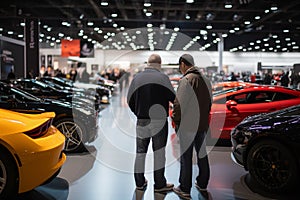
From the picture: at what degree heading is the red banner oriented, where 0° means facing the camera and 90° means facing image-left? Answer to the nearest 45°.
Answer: approximately 0°

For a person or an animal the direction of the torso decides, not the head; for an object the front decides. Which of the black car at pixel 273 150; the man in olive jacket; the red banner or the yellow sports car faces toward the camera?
the red banner

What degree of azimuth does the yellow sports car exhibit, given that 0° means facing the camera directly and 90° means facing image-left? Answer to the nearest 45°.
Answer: approximately 90°

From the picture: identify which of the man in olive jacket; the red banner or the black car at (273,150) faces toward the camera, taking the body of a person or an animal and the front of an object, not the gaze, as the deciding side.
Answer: the red banner

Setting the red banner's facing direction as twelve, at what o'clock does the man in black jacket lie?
The man in black jacket is roughly at 12 o'clock from the red banner.

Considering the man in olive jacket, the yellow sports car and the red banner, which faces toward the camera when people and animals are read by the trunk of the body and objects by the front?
the red banner

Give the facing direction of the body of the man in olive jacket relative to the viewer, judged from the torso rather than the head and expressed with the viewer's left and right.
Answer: facing away from the viewer and to the left of the viewer

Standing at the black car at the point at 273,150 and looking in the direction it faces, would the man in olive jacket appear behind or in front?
in front

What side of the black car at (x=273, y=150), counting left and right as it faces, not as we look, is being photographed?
left
